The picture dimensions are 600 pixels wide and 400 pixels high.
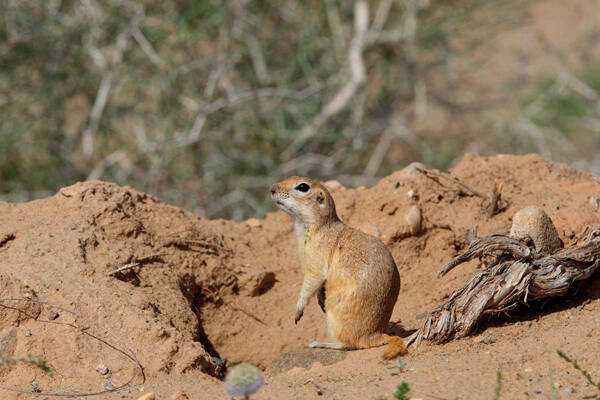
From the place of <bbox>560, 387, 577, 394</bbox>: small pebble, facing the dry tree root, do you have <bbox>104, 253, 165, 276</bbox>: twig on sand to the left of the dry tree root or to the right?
left

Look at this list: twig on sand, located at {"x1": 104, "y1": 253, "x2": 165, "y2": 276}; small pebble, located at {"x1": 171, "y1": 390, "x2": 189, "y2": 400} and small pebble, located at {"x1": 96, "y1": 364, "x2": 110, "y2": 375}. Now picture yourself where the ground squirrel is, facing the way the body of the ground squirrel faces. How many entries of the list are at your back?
0

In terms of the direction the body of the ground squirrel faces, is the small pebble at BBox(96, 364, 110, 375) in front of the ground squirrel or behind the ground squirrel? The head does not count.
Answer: in front

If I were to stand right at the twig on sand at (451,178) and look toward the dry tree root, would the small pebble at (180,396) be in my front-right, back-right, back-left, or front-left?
front-right

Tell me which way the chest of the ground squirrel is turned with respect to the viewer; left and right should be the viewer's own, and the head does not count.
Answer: facing to the left of the viewer

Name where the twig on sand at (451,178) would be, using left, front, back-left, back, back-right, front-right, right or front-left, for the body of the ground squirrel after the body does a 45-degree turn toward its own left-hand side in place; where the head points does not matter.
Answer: back

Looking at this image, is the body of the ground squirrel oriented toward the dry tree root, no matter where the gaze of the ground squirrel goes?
no

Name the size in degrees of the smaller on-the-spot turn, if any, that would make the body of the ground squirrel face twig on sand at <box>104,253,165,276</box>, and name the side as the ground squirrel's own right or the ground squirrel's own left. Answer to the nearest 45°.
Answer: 0° — it already faces it

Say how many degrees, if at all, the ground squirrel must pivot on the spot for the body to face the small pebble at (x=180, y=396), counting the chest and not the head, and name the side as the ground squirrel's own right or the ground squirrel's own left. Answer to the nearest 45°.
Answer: approximately 45° to the ground squirrel's own left
